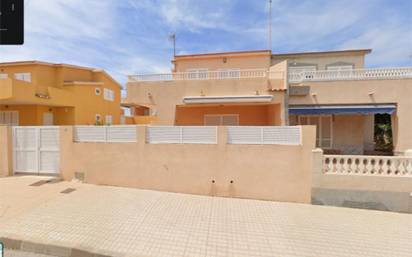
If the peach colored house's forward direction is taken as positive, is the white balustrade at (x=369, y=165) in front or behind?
in front

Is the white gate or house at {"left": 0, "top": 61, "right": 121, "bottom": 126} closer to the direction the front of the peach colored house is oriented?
the white gate

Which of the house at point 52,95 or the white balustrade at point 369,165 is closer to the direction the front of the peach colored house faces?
the white balustrade

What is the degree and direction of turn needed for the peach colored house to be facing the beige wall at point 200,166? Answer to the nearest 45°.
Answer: approximately 45° to its right

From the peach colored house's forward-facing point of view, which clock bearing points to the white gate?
The white gate is roughly at 2 o'clock from the peach colored house.

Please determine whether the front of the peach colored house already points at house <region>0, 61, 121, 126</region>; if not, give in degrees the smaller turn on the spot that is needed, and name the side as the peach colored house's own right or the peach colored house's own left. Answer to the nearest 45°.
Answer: approximately 90° to the peach colored house's own right

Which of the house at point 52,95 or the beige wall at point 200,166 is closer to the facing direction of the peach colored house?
the beige wall

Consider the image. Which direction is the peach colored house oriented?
toward the camera
